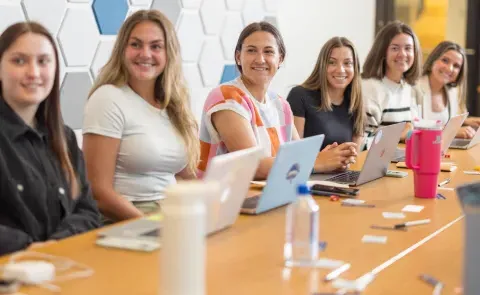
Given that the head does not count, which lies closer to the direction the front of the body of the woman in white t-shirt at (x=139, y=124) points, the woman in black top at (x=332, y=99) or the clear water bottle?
the clear water bottle

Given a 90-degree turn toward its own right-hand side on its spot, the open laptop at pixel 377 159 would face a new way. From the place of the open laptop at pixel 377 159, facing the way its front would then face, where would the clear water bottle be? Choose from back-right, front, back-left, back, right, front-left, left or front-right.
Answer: back-right

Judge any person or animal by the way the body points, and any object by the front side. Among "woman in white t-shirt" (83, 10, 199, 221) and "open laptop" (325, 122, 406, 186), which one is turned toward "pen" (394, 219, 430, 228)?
the woman in white t-shirt

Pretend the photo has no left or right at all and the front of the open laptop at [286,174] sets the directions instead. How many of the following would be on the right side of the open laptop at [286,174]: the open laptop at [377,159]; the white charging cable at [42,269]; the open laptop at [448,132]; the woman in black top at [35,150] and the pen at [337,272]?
2

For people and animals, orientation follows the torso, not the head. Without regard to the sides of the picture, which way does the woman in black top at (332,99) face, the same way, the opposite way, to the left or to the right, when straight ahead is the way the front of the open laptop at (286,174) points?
the opposite way

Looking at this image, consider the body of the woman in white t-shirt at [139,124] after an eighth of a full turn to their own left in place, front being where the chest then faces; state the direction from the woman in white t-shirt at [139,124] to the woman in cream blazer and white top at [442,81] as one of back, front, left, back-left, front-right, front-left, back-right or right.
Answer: front-left

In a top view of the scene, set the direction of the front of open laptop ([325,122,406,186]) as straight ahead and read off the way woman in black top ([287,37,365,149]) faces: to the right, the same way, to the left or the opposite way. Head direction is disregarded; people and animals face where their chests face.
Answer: the opposite way

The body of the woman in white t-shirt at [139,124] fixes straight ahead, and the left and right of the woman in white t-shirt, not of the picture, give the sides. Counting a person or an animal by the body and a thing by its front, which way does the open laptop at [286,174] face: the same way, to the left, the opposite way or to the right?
the opposite way

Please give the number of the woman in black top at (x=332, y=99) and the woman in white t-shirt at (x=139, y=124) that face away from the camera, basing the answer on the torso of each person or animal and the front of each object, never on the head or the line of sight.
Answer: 0

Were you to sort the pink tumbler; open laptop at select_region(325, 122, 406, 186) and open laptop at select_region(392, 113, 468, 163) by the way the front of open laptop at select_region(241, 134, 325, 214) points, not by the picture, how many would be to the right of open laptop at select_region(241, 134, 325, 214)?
3

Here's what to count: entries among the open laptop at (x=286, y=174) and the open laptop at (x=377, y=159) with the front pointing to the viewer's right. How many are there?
0

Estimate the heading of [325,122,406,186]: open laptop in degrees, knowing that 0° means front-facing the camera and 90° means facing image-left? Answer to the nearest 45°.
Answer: approximately 135°
